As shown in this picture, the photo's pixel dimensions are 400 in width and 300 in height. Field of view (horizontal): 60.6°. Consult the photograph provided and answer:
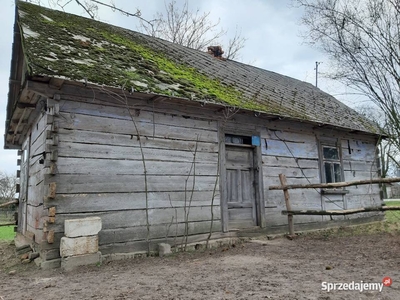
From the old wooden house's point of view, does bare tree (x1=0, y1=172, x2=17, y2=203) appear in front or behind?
behind
